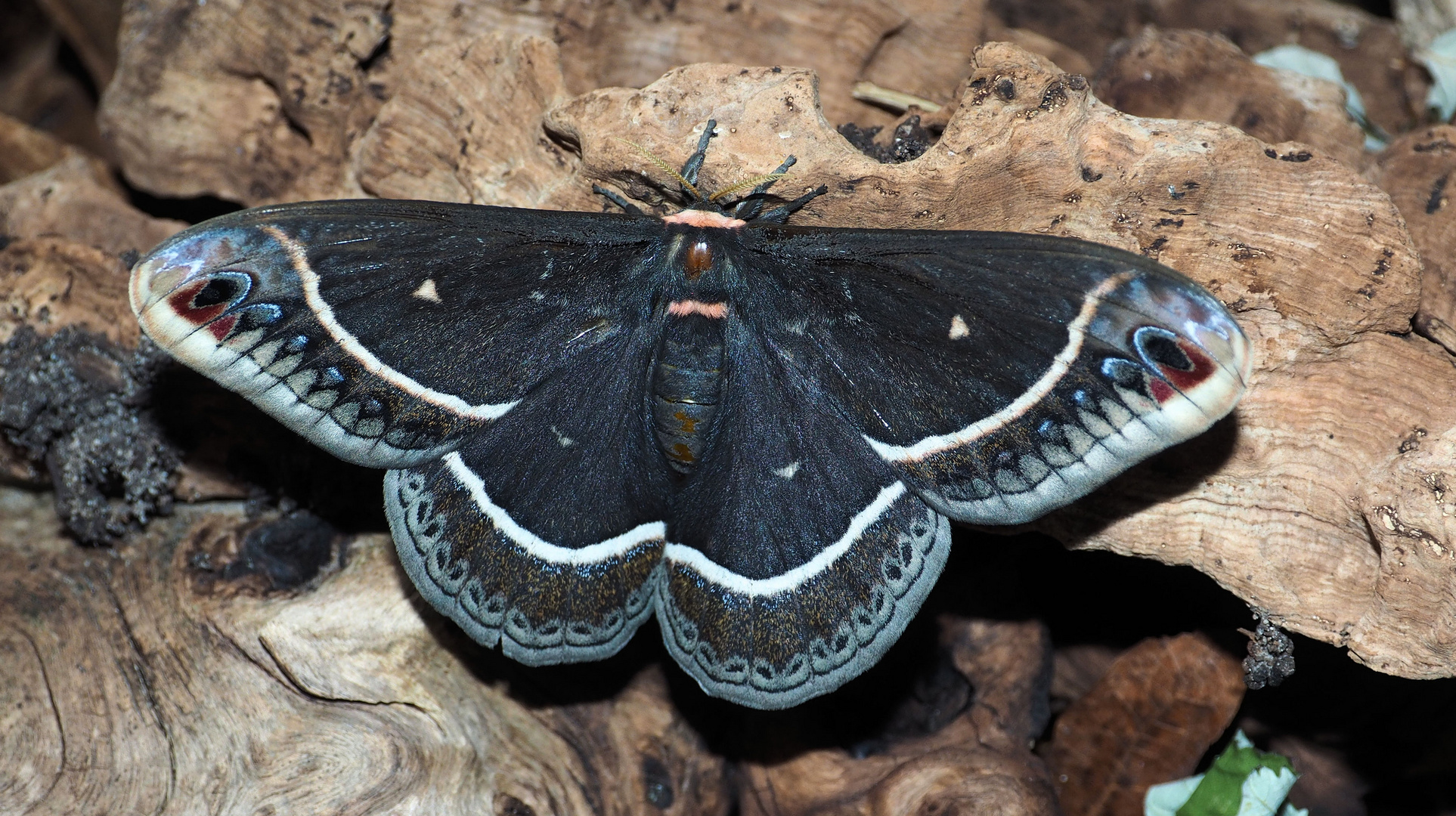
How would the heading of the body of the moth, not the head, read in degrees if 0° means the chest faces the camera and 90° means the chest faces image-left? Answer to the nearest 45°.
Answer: approximately 180°

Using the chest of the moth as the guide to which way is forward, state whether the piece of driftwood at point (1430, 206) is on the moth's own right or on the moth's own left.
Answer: on the moth's own right

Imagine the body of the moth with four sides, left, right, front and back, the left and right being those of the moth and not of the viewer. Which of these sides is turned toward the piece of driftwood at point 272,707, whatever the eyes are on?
left
